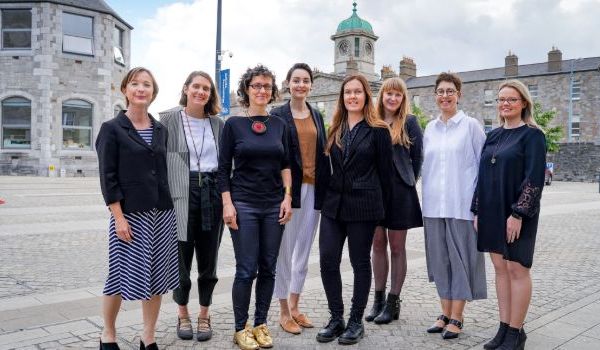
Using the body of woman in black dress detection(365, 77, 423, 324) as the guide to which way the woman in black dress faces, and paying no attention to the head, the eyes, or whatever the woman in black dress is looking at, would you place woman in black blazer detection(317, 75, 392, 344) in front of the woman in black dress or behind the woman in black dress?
in front

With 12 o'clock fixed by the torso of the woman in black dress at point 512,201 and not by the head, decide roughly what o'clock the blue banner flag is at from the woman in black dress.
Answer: The blue banner flag is roughly at 3 o'clock from the woman in black dress.

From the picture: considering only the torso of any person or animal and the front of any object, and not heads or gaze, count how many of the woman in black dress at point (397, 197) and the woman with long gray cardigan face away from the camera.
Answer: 0

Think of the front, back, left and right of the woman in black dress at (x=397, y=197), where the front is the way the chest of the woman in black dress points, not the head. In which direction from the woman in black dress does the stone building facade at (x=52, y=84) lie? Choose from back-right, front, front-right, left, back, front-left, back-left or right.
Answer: right

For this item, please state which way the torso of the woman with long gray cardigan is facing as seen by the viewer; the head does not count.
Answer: toward the camera

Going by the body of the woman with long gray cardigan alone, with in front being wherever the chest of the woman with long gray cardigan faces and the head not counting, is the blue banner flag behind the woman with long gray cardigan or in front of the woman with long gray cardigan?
behind

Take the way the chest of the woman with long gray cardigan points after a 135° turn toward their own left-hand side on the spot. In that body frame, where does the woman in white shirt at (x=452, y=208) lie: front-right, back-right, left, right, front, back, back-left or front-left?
front-right

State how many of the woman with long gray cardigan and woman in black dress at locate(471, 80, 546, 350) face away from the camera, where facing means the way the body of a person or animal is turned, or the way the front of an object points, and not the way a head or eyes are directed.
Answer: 0

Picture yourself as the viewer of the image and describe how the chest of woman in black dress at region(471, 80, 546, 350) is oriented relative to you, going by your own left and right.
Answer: facing the viewer and to the left of the viewer

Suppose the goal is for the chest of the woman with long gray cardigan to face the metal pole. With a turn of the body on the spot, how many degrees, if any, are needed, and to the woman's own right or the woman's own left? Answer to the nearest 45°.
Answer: approximately 180°

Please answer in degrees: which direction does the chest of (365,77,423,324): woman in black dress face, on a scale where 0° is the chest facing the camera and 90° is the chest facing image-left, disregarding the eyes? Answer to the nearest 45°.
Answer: approximately 45°

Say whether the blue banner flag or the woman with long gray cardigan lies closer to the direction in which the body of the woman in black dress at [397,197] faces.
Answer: the woman with long gray cardigan

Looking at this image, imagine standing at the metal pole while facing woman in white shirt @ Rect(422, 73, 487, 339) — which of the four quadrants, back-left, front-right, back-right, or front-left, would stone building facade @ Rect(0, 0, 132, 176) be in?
back-right
